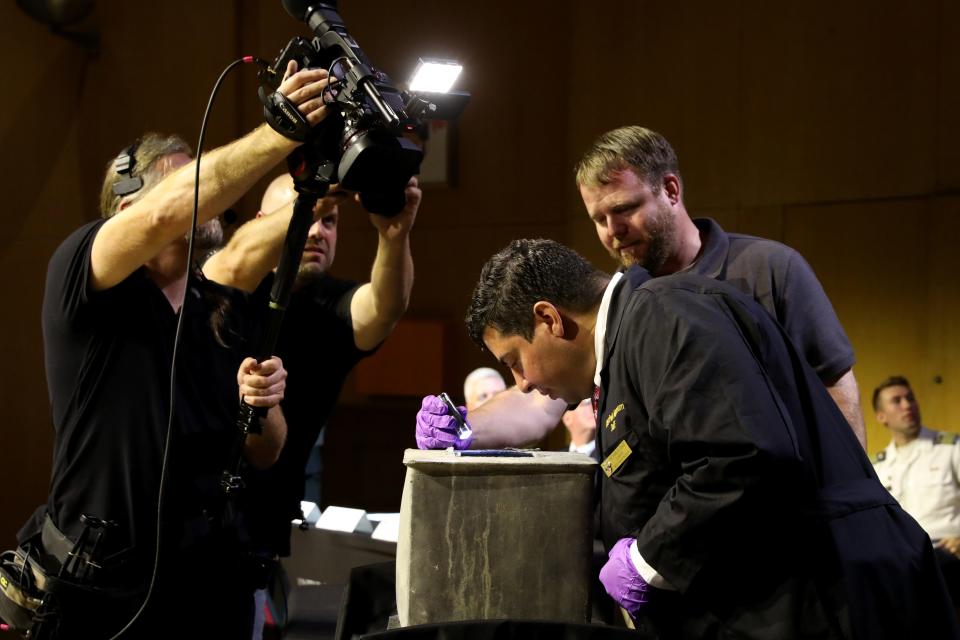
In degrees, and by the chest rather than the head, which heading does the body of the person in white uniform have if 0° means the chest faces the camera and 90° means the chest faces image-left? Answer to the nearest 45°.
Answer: approximately 45°

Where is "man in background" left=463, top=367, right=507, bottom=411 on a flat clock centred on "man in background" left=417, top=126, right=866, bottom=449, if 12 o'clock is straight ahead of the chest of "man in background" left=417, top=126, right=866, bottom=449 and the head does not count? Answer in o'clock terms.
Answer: "man in background" left=463, top=367, right=507, bottom=411 is roughly at 4 o'clock from "man in background" left=417, top=126, right=866, bottom=449.

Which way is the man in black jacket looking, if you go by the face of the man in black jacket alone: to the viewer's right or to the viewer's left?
to the viewer's left

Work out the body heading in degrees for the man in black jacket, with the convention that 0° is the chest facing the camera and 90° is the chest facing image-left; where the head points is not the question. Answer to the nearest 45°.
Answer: approximately 90°

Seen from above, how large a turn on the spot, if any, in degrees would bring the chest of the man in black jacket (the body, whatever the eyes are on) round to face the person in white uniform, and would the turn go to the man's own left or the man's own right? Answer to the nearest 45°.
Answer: approximately 90° to the man's own right

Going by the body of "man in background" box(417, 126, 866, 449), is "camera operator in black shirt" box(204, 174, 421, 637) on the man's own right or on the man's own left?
on the man's own right

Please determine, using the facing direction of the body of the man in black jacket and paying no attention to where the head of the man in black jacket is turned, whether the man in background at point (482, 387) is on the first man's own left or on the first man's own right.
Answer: on the first man's own right

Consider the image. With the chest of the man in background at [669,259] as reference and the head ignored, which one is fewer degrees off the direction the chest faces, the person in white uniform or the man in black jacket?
the man in black jacket

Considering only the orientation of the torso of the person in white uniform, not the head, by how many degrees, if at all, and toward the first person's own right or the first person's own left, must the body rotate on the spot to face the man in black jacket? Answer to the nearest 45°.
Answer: approximately 45° to the first person's own left

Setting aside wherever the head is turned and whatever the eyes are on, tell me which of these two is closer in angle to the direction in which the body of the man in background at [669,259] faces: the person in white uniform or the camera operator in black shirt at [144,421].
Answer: the camera operator in black shirt
